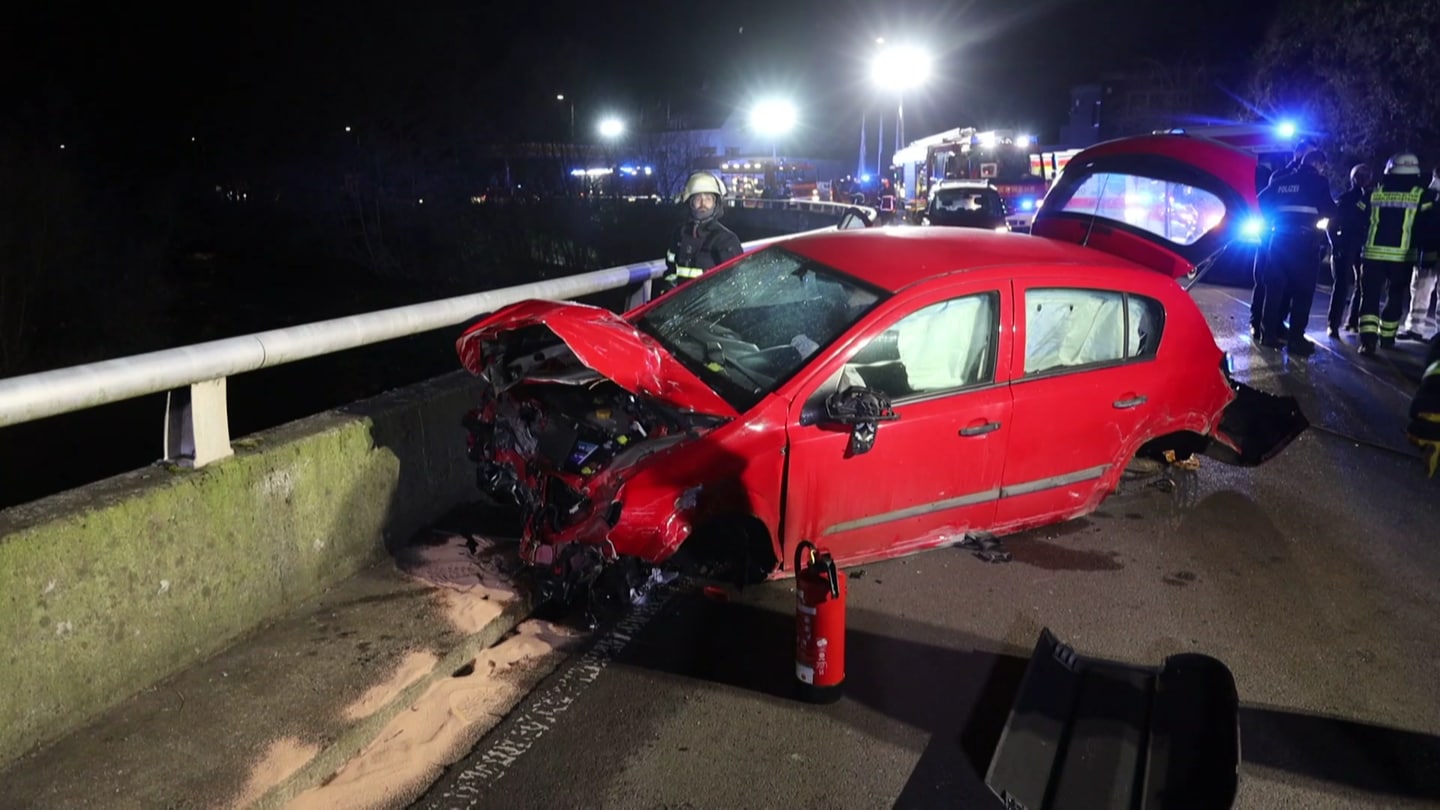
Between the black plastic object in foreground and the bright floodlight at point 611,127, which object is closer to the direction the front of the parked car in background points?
the black plastic object in foreground

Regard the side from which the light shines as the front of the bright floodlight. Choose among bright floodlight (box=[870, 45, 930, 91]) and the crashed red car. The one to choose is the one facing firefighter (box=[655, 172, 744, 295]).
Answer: the bright floodlight

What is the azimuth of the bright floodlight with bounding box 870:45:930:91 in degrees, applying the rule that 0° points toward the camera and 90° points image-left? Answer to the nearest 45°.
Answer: approximately 0°

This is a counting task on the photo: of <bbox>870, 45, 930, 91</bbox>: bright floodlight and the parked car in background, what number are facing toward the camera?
2

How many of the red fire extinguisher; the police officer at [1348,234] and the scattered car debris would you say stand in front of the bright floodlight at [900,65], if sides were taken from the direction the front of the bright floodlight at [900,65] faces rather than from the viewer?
3

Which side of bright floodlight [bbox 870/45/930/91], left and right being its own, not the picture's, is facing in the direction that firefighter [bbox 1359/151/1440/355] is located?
front

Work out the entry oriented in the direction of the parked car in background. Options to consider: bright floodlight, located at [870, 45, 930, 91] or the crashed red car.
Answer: the bright floodlight

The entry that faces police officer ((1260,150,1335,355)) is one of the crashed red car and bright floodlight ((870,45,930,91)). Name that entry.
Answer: the bright floodlight

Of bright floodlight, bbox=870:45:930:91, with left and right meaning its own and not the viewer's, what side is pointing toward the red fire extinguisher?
front

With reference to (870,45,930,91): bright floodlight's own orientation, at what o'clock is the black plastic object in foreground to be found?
The black plastic object in foreground is roughly at 12 o'clock from the bright floodlight.

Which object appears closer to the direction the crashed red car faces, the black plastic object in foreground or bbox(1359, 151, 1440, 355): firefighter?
the black plastic object in foreground

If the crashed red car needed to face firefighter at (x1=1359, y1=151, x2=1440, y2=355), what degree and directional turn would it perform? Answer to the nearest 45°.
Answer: approximately 180°
